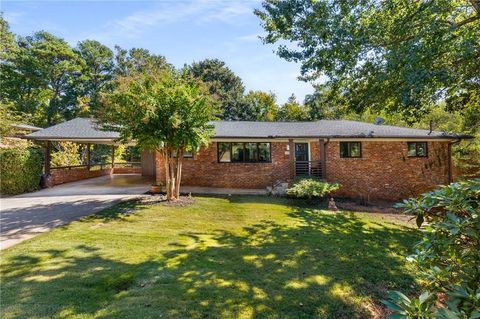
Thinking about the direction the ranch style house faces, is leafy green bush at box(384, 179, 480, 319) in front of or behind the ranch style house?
in front

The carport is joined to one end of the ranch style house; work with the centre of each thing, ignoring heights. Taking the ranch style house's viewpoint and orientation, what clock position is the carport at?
The carport is roughly at 3 o'clock from the ranch style house.

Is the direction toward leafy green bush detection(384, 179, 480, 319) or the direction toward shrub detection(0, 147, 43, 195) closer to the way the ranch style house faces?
the leafy green bush

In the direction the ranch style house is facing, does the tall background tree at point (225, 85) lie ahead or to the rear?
to the rear

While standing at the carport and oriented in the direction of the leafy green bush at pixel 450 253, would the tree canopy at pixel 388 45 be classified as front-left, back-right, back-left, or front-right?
front-left

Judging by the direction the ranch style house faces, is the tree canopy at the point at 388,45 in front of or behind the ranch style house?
in front

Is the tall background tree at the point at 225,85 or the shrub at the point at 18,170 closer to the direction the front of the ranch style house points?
the shrub

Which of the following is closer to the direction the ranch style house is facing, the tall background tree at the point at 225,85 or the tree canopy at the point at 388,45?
the tree canopy

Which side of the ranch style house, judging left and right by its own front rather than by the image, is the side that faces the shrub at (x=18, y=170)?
right

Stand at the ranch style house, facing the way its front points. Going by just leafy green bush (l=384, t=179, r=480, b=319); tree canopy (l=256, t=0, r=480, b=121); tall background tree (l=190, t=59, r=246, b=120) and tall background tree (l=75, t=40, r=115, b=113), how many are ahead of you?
2

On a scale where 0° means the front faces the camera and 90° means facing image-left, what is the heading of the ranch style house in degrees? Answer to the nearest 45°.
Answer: approximately 0°
